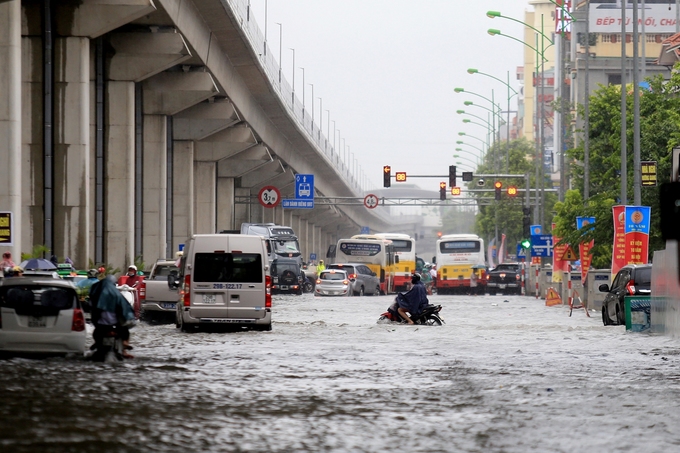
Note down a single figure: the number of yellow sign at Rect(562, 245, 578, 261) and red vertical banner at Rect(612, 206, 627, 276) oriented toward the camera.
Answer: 2

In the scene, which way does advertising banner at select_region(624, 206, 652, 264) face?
toward the camera

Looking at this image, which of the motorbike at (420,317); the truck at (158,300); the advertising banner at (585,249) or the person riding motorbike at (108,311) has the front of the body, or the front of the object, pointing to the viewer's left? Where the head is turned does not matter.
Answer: the motorbike

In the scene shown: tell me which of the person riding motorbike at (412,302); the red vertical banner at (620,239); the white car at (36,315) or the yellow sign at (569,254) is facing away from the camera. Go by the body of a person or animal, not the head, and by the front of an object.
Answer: the white car

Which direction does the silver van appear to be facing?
away from the camera

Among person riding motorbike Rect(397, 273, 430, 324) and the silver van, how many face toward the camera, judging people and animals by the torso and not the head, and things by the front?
0

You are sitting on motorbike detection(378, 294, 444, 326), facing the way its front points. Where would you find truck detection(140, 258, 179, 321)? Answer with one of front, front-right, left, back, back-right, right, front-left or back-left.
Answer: front

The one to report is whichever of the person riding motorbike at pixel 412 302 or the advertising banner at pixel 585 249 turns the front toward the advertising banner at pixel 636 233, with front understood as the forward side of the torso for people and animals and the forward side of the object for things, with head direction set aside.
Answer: the advertising banner at pixel 585 249

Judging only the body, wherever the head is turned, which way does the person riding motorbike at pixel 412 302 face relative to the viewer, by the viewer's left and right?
facing to the left of the viewer

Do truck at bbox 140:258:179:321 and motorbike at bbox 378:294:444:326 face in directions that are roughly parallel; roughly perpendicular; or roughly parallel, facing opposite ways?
roughly perpendicular

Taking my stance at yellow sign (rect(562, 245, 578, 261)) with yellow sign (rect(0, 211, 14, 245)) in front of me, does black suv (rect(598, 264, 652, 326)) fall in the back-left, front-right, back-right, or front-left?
front-left

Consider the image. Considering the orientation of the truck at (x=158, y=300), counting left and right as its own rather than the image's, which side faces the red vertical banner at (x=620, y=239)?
right

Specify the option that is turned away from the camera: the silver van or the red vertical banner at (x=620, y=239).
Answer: the silver van

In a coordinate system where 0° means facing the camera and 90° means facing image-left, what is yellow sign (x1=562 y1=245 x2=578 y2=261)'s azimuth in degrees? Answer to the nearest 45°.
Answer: approximately 0°

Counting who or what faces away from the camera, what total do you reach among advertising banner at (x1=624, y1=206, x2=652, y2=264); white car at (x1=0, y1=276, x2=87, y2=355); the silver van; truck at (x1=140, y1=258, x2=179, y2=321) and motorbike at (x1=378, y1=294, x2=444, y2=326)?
3

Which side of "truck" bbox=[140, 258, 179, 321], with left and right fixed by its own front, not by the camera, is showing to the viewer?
back

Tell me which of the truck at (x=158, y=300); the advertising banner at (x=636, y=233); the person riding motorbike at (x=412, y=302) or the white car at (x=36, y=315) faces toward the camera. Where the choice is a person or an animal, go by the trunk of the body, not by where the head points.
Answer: the advertising banner

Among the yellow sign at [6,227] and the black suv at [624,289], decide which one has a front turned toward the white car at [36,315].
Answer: the yellow sign

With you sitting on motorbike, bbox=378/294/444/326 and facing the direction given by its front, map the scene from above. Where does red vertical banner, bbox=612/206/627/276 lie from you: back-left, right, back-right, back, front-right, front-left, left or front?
back-right
